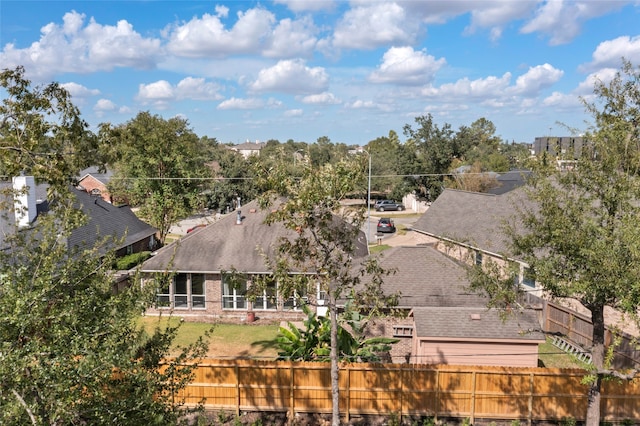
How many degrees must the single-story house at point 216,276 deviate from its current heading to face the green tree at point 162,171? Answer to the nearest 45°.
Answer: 0° — it already faces it

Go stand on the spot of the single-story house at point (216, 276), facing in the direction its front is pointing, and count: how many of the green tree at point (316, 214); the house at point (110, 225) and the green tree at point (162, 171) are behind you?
1

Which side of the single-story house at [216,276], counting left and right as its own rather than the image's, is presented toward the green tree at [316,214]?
back

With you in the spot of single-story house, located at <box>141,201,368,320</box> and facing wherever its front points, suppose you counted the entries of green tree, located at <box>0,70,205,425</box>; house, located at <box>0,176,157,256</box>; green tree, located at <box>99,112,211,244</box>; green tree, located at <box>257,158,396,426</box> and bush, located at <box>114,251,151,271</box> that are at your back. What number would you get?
2

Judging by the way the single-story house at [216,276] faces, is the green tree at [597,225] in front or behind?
behind

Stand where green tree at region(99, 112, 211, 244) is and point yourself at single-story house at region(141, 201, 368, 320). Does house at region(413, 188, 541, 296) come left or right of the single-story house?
left

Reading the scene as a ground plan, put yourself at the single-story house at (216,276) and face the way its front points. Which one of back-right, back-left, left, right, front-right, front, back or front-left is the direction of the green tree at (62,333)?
back

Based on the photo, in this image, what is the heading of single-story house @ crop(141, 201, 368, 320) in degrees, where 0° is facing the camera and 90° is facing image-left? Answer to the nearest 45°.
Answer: approximately 180°

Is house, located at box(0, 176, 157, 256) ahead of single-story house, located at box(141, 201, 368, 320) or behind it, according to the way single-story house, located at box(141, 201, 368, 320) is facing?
ahead

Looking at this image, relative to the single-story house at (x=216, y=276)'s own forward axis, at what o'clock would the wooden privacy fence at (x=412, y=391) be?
The wooden privacy fence is roughly at 5 o'clock from the single-story house.
